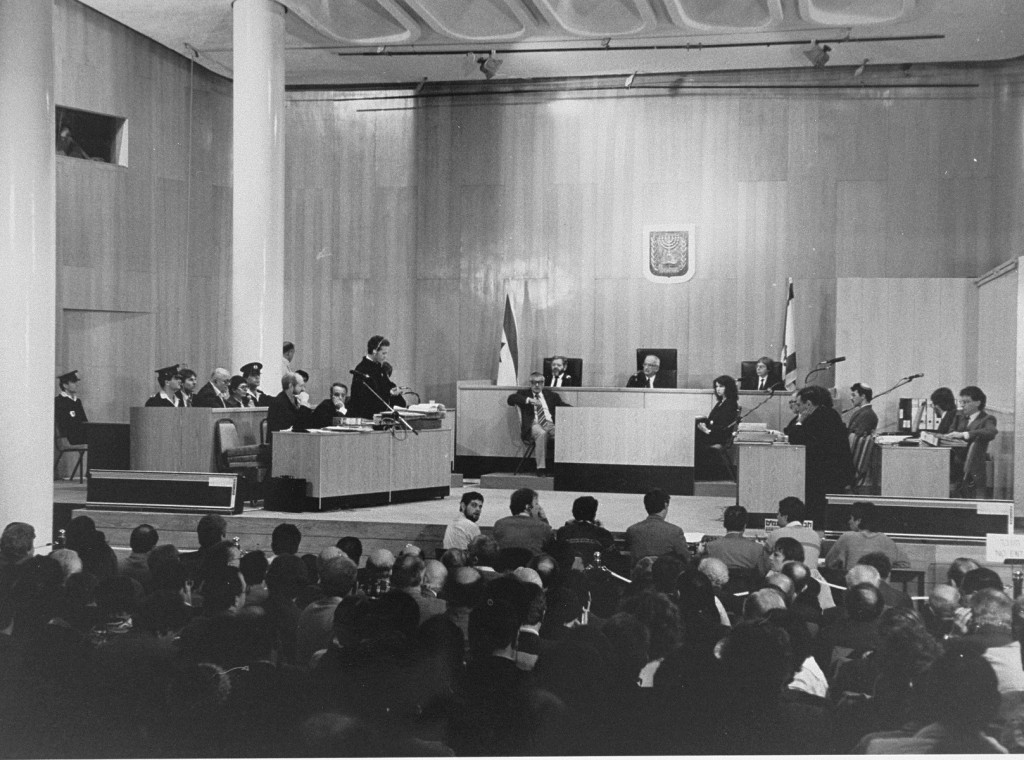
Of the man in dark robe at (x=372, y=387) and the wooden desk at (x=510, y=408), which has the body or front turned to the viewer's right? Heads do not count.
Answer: the man in dark robe

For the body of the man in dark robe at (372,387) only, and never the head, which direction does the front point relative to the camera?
to the viewer's right

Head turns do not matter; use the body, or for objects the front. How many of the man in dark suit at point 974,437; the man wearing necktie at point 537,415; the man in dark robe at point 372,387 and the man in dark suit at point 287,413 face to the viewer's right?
2

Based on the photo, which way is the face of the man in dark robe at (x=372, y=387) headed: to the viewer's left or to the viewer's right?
to the viewer's right

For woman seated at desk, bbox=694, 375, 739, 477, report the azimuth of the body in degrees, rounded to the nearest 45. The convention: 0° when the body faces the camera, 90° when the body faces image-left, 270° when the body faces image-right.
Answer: approximately 90°

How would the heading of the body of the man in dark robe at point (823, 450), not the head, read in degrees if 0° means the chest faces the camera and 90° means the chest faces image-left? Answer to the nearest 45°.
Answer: approximately 90°

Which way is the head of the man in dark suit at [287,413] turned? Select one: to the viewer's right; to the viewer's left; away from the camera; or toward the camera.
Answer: to the viewer's right

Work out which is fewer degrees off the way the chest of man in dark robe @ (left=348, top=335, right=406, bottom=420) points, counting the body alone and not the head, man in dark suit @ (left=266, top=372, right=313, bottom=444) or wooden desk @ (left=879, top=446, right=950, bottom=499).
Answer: the wooden desk

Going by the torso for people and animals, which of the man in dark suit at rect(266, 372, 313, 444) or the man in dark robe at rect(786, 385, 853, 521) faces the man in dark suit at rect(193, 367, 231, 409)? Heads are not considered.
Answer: the man in dark robe at rect(786, 385, 853, 521)

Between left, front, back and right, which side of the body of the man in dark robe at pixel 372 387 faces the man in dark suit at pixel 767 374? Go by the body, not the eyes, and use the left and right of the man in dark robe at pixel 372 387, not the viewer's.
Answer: front

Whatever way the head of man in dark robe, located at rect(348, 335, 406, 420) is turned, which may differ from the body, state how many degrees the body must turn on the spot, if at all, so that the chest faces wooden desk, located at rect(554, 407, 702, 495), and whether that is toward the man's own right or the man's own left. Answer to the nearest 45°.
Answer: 0° — they already face it
